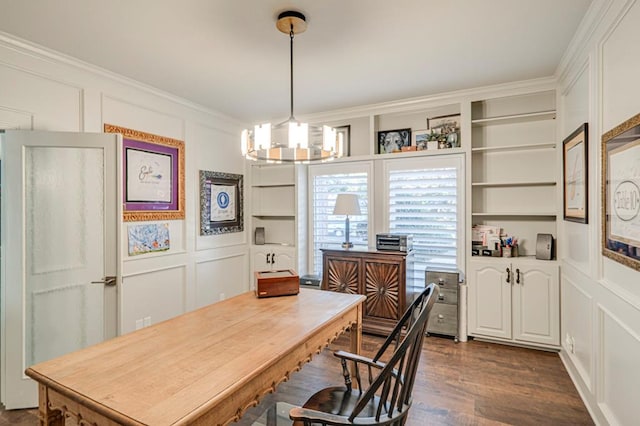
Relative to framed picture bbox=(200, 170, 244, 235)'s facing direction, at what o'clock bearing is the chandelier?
The chandelier is roughly at 1 o'clock from the framed picture.

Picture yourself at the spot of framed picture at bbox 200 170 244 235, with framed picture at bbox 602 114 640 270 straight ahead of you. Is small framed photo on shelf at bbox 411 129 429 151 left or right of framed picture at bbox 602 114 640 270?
left

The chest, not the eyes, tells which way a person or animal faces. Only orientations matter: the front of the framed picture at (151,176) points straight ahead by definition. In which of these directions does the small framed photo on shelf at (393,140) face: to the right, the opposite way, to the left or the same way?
to the right

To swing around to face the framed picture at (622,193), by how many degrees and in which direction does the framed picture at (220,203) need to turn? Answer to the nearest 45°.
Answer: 0° — it already faces it

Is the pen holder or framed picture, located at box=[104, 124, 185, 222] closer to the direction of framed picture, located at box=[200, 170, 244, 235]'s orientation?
the pen holder

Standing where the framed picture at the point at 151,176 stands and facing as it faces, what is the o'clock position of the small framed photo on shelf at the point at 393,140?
The small framed photo on shelf is roughly at 11 o'clock from the framed picture.

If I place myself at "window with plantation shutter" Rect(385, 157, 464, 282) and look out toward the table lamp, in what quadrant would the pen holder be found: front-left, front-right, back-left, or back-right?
back-left

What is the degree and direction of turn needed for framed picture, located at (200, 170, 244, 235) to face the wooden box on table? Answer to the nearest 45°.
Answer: approximately 45° to its right

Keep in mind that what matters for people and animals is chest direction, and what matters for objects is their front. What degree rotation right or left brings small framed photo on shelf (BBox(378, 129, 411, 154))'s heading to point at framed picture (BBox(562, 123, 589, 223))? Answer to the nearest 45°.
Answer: approximately 45° to its left

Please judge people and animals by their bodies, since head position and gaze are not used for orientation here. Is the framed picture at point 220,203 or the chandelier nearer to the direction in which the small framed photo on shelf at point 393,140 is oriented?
the chandelier

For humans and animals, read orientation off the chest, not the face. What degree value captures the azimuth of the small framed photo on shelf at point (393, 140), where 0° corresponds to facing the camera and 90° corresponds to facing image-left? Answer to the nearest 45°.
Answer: approximately 0°

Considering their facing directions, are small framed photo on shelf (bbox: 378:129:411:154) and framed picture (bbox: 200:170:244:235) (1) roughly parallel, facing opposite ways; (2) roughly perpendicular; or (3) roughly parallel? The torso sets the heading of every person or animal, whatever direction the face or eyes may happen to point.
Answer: roughly perpendicular
